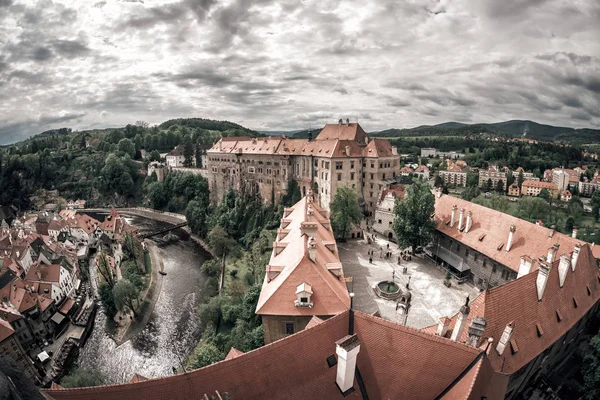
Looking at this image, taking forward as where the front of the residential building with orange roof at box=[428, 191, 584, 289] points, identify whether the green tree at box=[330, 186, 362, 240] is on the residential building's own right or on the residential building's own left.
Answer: on the residential building's own right

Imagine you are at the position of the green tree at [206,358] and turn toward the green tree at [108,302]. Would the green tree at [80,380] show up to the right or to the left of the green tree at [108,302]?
left

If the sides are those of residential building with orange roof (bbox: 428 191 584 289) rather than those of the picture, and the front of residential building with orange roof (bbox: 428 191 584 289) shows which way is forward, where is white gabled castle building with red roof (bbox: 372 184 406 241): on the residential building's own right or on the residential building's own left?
on the residential building's own right

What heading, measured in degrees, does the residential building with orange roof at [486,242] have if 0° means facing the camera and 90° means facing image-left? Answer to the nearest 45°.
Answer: approximately 45°

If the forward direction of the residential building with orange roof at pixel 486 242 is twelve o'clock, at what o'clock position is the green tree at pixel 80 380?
The green tree is roughly at 12 o'clock from the residential building with orange roof.

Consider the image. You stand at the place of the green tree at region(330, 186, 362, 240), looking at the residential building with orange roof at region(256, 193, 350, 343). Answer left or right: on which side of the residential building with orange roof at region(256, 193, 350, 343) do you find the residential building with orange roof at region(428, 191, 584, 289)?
left

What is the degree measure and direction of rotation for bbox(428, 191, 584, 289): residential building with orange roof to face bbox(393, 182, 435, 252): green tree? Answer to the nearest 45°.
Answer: approximately 45° to its right
